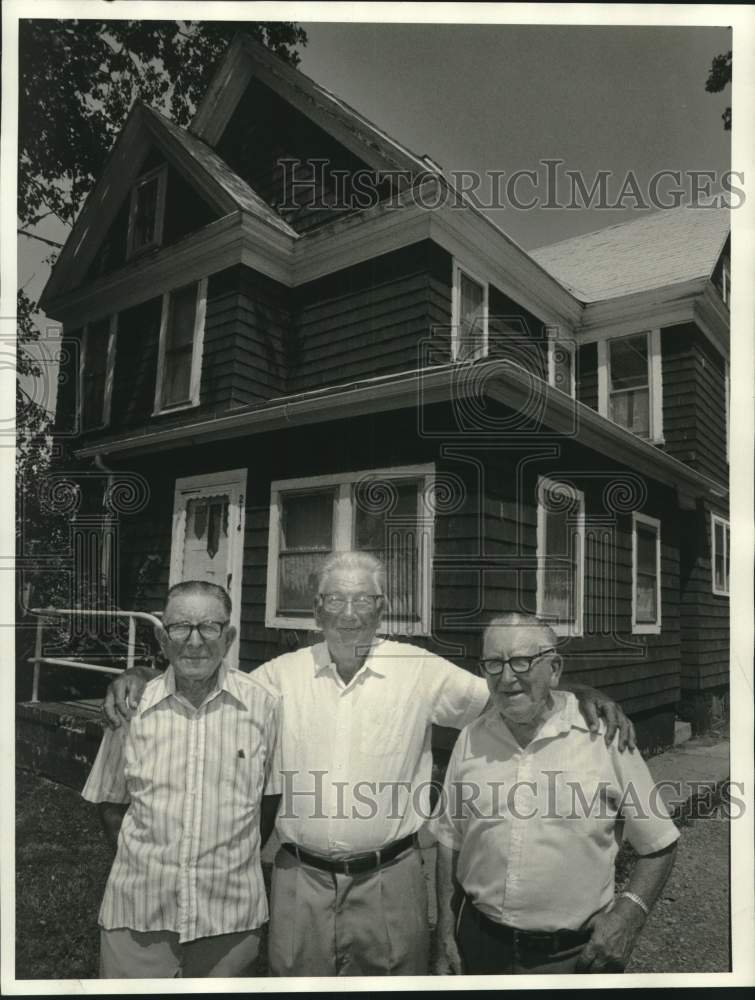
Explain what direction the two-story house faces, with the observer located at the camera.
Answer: facing the viewer and to the left of the viewer

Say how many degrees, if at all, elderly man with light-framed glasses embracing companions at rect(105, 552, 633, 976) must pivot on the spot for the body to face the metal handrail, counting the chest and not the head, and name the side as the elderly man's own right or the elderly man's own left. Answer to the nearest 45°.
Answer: approximately 135° to the elderly man's own right

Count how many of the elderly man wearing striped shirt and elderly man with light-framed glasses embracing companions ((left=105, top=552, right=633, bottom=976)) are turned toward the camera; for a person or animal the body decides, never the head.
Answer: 2

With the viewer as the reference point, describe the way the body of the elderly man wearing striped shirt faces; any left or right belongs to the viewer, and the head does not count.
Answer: facing the viewer

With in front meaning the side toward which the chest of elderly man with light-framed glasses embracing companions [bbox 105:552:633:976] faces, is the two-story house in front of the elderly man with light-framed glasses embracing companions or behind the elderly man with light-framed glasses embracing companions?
behind

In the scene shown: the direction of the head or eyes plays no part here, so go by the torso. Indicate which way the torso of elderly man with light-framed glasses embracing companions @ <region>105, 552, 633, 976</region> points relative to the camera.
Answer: toward the camera

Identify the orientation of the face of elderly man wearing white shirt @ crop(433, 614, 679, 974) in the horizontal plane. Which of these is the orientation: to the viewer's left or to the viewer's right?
to the viewer's left

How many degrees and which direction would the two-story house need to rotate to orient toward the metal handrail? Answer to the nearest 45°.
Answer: approximately 45° to its right
